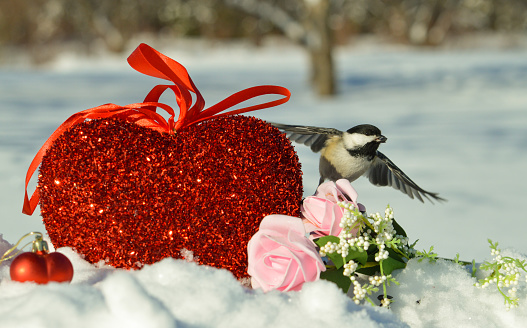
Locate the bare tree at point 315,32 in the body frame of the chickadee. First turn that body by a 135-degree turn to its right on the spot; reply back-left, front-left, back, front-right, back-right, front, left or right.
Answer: right

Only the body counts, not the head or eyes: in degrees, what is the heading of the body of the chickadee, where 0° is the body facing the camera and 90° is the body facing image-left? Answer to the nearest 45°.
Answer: approximately 315°
